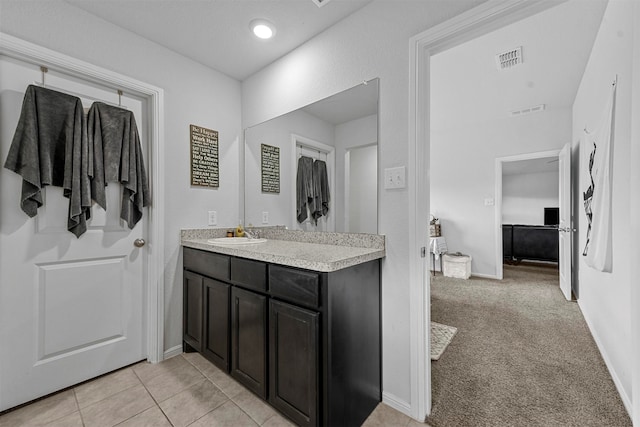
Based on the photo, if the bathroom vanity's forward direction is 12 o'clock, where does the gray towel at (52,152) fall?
The gray towel is roughly at 2 o'clock from the bathroom vanity.

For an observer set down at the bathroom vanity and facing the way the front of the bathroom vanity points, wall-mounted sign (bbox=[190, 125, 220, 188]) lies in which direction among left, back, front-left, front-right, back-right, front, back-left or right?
right

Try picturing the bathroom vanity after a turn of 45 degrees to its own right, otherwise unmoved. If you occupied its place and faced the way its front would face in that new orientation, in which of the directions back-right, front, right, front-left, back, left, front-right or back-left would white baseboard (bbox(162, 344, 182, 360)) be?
front-right

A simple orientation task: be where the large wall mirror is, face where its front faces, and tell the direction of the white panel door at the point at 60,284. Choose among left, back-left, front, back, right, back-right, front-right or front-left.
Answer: front-right

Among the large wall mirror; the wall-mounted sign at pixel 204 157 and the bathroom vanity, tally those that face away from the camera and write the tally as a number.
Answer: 0

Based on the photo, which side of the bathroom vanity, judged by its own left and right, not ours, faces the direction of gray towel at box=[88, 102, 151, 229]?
right

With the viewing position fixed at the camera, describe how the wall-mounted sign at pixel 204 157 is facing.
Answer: facing the viewer and to the right of the viewer

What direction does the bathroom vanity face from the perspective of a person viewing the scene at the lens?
facing the viewer and to the left of the viewer

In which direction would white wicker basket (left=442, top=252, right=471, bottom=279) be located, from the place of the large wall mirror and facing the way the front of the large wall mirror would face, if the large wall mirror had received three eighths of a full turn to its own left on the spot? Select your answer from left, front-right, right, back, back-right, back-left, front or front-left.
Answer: front-left

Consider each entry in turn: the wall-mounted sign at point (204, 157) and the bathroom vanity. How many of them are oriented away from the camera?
0
